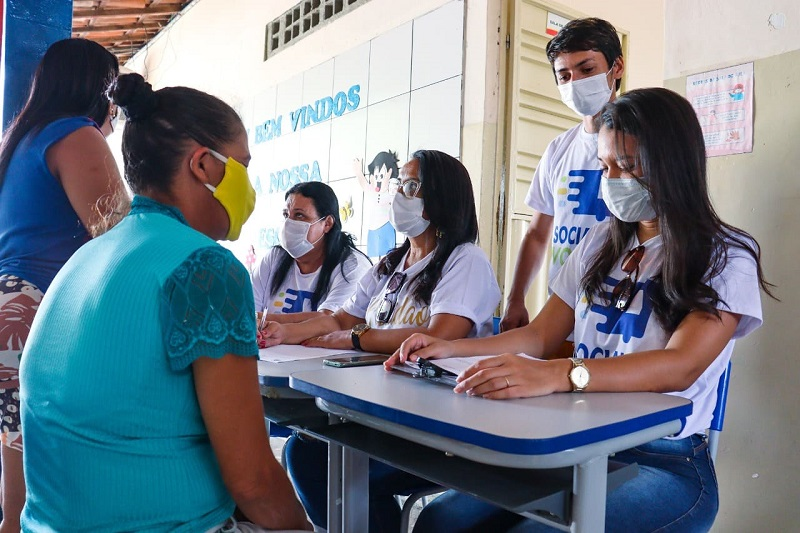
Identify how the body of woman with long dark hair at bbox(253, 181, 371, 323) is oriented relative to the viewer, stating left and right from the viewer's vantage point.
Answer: facing the viewer and to the left of the viewer

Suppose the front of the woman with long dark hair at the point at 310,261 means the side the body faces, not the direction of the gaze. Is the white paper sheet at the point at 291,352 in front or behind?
in front

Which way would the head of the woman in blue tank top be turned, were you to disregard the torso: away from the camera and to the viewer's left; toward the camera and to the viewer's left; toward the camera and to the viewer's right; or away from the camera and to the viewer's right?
away from the camera and to the viewer's right

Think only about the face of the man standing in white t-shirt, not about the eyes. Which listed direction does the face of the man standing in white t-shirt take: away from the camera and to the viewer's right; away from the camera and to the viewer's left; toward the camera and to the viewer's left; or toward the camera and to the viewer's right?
toward the camera and to the viewer's left

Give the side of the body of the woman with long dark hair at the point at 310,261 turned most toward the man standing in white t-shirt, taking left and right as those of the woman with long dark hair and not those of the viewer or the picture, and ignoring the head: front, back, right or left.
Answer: left

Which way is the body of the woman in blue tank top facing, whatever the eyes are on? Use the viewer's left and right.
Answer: facing away from the viewer and to the right of the viewer

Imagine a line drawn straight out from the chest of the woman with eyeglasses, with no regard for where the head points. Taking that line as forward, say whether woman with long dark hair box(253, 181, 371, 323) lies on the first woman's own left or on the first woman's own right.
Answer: on the first woman's own right

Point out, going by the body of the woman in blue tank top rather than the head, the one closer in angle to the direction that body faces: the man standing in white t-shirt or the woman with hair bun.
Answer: the man standing in white t-shirt

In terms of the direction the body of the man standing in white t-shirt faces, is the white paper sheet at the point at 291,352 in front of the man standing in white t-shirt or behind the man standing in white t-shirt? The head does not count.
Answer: in front

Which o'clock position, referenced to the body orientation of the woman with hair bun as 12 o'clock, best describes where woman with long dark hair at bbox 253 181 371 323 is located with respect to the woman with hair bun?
The woman with long dark hair is roughly at 11 o'clock from the woman with hair bun.

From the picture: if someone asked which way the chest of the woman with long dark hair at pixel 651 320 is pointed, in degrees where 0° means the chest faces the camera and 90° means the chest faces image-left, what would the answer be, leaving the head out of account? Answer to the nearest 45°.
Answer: approximately 45°

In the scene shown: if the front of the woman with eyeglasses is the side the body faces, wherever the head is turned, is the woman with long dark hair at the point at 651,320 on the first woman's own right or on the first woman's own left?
on the first woman's own left

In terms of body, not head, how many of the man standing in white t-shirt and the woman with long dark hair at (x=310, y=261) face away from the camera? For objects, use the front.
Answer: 0

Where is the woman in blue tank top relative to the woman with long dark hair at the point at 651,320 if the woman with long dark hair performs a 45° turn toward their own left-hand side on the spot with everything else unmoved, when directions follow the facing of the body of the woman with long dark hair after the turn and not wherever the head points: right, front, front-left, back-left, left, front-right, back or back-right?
right

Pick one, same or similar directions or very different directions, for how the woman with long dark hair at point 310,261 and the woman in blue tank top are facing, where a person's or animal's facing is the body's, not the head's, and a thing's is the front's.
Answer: very different directions
